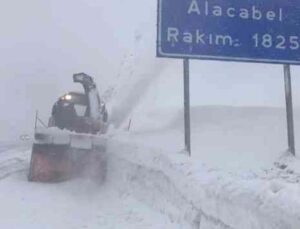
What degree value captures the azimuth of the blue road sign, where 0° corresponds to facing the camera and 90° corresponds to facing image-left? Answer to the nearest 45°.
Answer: approximately 0°

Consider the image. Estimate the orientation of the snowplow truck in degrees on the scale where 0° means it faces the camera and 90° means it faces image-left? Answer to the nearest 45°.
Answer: approximately 0°

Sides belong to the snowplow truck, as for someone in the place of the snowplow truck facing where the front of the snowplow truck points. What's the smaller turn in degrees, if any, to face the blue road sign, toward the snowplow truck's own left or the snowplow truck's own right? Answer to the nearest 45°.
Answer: approximately 45° to the snowplow truck's own left

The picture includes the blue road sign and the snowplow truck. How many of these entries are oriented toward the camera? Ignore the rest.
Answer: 2

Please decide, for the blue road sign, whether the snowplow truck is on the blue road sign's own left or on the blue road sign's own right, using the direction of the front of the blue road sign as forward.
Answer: on the blue road sign's own right
